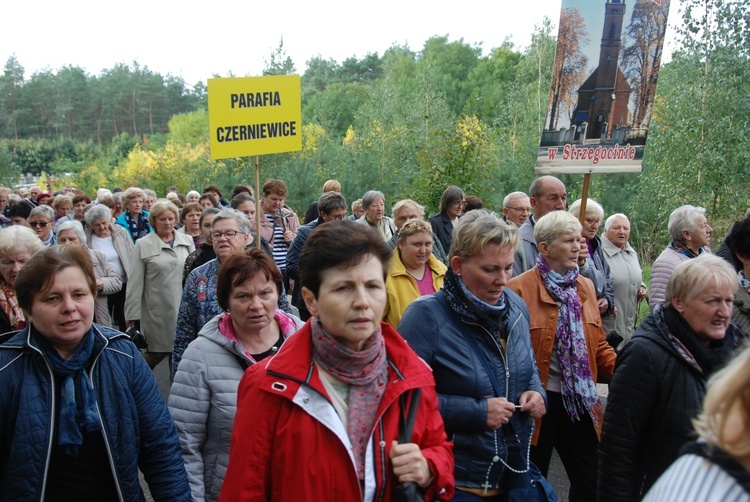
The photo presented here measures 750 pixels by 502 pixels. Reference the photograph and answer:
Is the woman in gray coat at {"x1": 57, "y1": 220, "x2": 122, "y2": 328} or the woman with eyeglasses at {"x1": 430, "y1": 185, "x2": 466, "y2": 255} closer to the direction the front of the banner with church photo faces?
the woman in gray coat

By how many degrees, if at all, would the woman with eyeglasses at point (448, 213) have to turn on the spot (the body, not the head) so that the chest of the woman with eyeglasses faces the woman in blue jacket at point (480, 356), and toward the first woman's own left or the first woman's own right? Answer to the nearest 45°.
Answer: approximately 45° to the first woman's own right

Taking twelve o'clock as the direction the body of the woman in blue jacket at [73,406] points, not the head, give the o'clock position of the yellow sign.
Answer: The yellow sign is roughly at 7 o'clock from the woman in blue jacket.

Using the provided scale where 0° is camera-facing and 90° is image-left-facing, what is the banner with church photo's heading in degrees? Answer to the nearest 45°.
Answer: approximately 0°

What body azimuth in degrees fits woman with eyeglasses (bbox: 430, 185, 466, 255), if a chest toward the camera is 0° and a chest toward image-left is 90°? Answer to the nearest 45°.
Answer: approximately 315°

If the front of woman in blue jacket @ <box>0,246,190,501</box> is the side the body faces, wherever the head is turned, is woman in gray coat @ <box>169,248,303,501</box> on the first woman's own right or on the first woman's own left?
on the first woman's own left

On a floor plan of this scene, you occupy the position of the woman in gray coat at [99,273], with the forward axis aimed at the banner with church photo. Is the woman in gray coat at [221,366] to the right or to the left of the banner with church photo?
right

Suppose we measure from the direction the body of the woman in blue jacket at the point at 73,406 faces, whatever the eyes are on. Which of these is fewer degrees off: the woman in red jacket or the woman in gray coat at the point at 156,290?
the woman in red jacket

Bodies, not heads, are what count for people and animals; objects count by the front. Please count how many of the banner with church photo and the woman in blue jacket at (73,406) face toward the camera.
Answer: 2

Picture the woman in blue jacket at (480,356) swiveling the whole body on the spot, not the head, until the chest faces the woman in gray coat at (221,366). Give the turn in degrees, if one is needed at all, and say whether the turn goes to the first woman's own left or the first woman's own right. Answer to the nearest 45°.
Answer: approximately 135° to the first woman's own right
